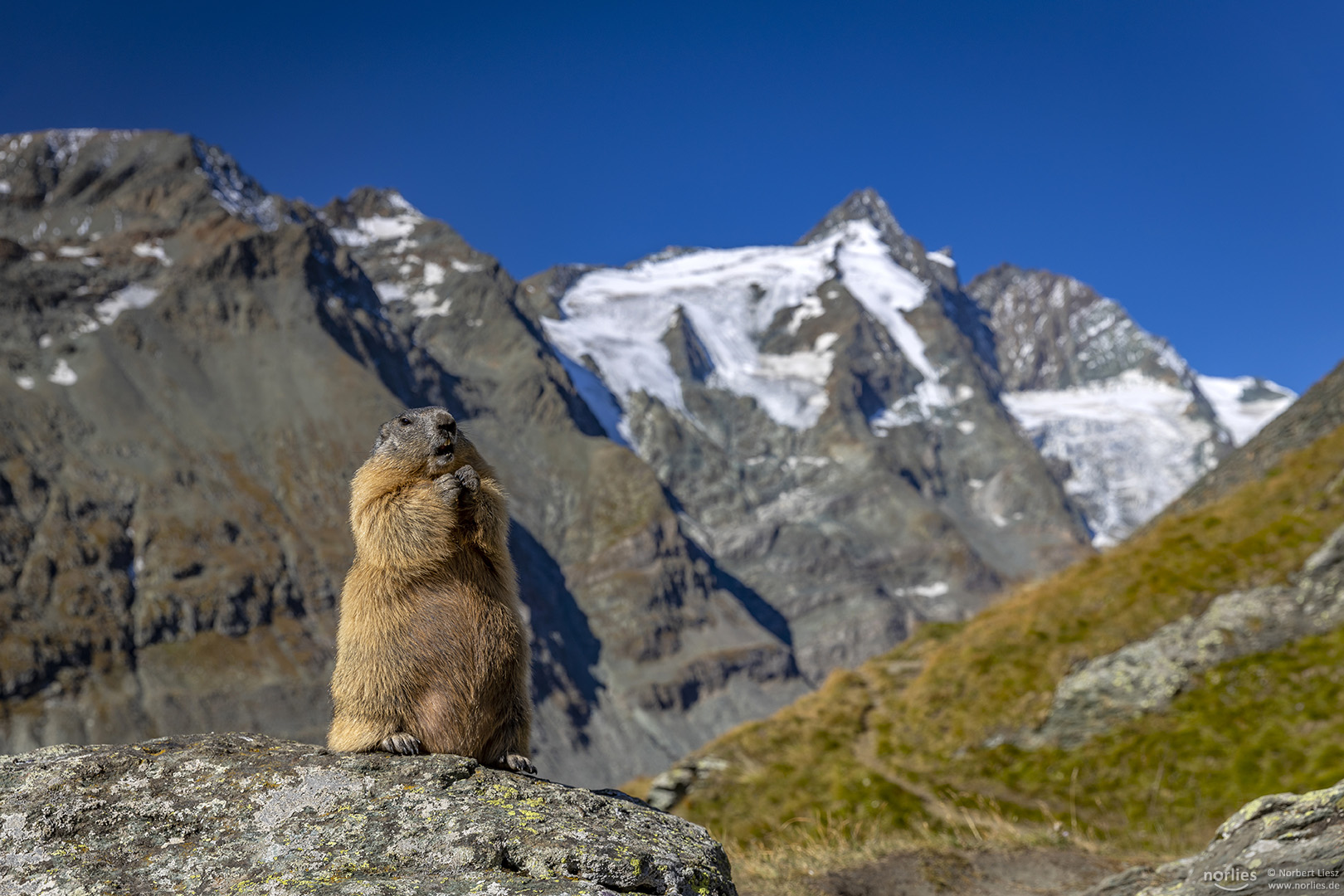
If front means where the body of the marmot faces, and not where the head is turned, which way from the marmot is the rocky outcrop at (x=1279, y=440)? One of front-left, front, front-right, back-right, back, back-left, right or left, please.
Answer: left

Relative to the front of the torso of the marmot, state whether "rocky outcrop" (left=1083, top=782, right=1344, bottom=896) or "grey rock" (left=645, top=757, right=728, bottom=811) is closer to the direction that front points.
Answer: the rocky outcrop

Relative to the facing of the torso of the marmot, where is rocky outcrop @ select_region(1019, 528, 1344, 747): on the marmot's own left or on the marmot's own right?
on the marmot's own left

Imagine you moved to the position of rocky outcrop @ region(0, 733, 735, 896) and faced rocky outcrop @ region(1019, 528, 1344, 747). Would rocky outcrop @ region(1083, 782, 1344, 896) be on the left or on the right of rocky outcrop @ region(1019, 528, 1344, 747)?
right

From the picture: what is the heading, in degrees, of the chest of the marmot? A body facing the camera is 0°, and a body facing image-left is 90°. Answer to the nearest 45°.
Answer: approximately 315°
